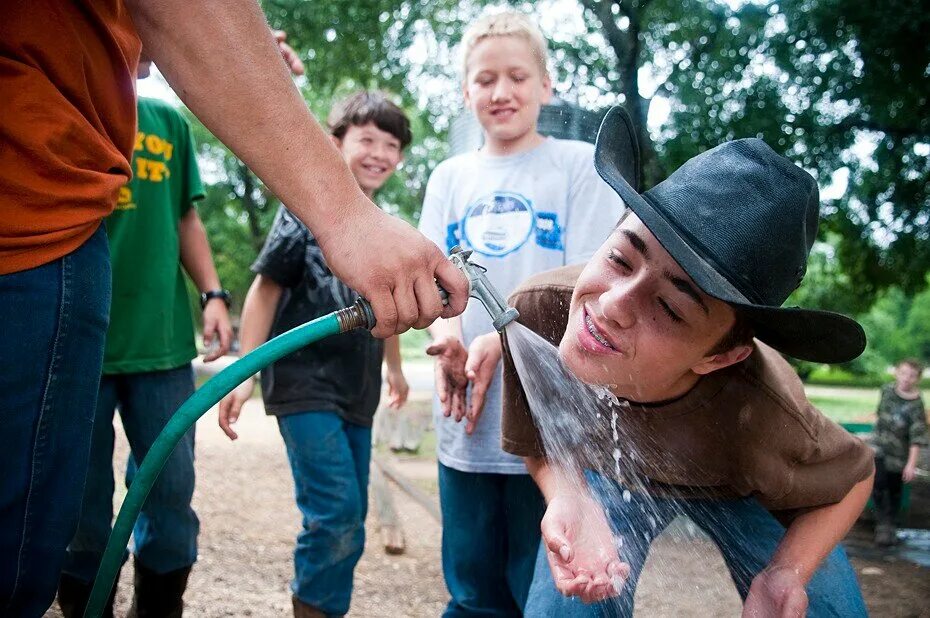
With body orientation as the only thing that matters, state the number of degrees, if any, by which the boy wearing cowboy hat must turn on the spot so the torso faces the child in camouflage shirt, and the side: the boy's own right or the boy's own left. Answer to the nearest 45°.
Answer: approximately 135° to the boy's own right

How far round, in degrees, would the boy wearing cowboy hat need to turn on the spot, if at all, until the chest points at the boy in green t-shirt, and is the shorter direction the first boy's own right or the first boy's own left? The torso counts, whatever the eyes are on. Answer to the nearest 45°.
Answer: approximately 45° to the first boy's own right

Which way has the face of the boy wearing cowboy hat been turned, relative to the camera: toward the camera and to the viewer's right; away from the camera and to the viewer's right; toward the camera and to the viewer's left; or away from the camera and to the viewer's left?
toward the camera and to the viewer's left

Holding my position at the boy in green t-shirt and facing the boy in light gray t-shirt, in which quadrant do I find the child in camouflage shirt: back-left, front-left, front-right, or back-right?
front-left

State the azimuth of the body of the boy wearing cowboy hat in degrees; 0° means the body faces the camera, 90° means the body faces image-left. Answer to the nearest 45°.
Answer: approximately 45°

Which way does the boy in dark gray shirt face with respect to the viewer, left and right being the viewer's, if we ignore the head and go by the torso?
facing the viewer and to the right of the viewer

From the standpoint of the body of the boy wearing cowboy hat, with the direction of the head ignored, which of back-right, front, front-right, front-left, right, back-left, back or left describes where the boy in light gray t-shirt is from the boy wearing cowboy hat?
right

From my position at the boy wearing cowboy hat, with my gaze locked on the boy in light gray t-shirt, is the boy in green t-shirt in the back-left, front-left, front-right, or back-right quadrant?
front-left

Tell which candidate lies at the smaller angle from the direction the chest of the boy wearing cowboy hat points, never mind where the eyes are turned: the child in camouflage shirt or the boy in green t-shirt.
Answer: the boy in green t-shirt

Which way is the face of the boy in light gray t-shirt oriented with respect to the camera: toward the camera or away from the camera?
toward the camera
